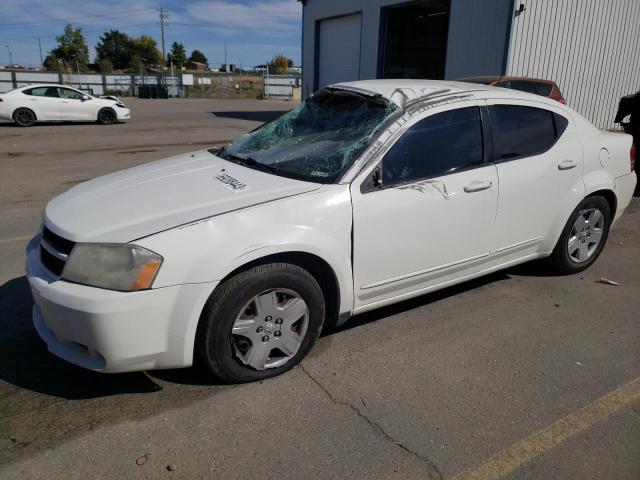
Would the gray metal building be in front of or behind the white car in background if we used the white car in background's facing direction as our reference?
in front

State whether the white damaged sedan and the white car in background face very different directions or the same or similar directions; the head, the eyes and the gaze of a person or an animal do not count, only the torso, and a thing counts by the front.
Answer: very different directions

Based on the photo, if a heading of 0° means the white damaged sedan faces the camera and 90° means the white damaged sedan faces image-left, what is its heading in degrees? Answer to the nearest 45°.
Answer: approximately 45°

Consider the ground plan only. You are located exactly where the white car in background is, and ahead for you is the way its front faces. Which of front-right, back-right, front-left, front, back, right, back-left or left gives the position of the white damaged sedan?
right

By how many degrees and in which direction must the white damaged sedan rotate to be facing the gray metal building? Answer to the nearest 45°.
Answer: approximately 135° to its right

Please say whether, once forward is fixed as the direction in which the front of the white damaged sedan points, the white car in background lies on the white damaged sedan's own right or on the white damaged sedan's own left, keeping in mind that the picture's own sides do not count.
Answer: on the white damaged sedan's own right

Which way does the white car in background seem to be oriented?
to the viewer's right

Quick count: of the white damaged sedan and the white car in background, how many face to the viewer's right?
1

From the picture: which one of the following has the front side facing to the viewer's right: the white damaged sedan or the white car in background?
the white car in background
